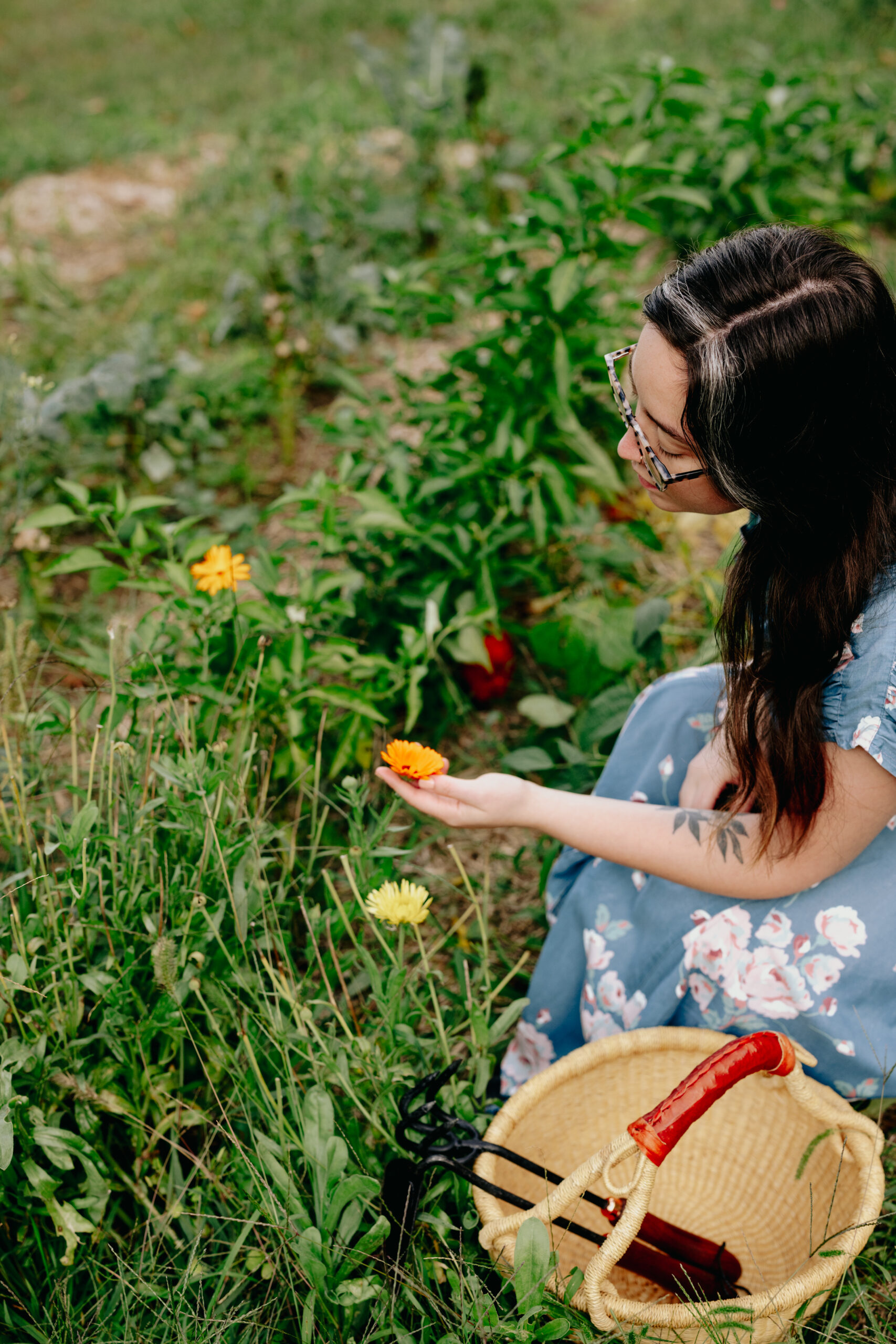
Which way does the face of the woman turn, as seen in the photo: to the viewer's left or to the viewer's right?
to the viewer's left

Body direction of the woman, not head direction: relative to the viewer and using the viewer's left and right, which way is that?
facing to the left of the viewer
